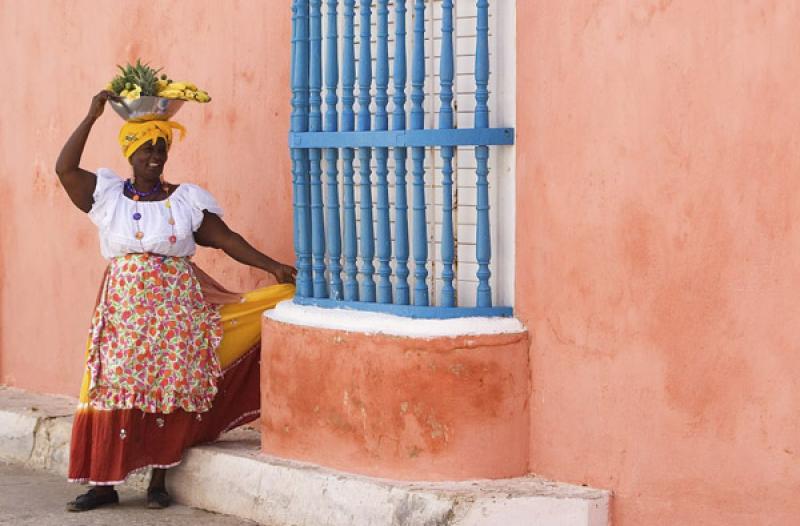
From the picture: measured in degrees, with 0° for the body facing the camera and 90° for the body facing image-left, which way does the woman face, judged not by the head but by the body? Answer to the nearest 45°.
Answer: approximately 0°

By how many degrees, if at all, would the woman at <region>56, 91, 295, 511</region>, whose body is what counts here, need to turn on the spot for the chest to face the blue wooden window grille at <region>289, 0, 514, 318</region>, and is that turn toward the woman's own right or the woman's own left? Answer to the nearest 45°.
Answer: approximately 45° to the woman's own left
